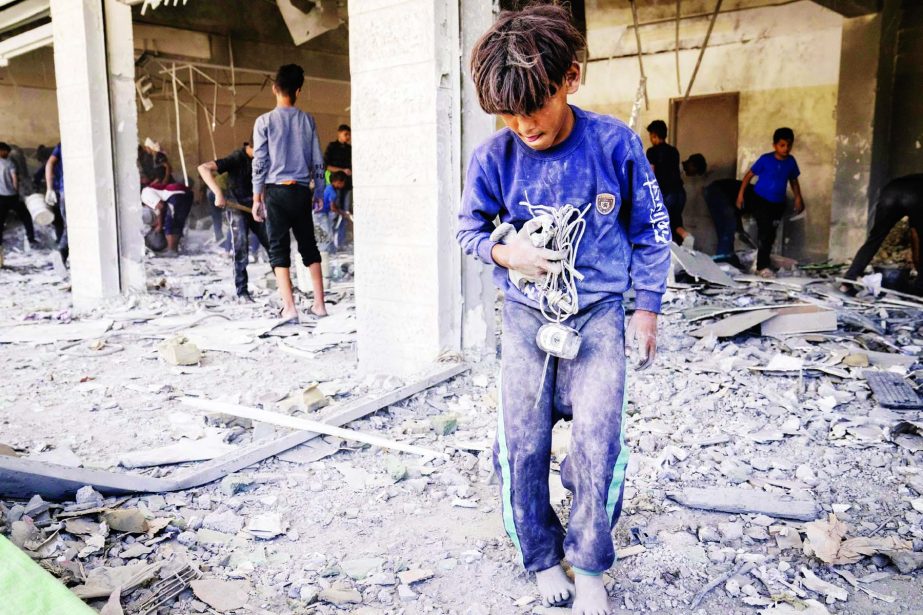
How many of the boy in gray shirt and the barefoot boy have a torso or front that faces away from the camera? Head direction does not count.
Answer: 1

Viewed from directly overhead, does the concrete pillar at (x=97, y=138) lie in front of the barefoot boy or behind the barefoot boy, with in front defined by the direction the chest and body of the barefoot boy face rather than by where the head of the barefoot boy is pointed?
behind

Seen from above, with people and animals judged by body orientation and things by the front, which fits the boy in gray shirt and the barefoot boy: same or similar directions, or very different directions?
very different directions

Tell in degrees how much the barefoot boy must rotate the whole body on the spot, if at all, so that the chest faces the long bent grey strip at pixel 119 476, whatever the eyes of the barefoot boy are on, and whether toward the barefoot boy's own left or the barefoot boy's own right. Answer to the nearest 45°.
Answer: approximately 90° to the barefoot boy's own right

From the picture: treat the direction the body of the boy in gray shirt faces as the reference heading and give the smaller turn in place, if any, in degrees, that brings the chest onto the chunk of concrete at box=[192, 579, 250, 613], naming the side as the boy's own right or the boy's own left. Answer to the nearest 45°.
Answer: approximately 180°

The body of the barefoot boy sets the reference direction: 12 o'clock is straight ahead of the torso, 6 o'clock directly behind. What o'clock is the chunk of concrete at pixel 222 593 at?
The chunk of concrete is roughly at 3 o'clock from the barefoot boy.

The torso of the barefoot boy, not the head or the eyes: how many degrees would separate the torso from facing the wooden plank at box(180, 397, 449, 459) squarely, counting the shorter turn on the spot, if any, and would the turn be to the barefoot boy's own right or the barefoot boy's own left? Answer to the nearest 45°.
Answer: approximately 135° to the barefoot boy's own right

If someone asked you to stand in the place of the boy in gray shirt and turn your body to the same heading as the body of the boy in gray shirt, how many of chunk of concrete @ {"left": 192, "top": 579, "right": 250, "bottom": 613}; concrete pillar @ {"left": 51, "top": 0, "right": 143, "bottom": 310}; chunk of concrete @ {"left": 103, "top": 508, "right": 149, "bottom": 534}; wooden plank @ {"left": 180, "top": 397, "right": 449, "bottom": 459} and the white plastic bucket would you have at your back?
3

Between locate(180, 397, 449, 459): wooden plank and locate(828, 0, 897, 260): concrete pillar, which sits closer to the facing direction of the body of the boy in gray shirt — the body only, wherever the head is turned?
the concrete pillar

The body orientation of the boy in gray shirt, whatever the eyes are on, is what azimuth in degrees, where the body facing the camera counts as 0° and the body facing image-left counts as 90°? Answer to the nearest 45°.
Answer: approximately 180°

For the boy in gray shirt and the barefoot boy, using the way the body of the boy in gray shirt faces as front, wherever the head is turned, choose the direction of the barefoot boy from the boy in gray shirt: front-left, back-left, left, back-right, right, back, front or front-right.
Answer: back

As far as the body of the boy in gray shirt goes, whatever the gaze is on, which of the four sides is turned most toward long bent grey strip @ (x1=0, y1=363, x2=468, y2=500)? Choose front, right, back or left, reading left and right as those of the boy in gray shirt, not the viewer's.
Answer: back

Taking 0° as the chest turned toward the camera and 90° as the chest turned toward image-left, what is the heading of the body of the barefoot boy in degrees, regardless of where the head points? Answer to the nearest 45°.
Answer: approximately 0°

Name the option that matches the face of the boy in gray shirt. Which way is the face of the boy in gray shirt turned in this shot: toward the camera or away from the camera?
away from the camera
